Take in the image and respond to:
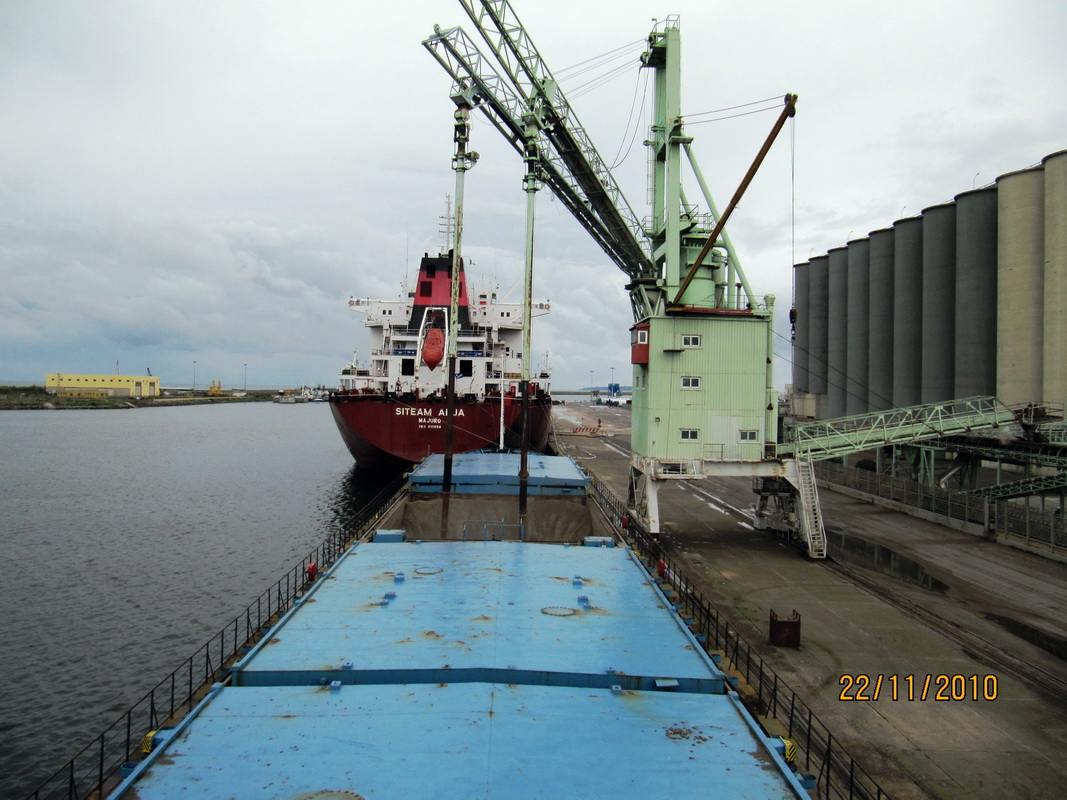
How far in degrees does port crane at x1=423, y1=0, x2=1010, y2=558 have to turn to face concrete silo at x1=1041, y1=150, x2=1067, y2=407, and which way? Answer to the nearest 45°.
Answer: approximately 135° to its right

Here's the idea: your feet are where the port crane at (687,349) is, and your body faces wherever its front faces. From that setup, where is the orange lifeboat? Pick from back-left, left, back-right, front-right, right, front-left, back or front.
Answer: front-right

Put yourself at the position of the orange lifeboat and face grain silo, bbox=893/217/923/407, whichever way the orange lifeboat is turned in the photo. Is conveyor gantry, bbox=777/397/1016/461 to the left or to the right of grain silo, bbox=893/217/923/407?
right

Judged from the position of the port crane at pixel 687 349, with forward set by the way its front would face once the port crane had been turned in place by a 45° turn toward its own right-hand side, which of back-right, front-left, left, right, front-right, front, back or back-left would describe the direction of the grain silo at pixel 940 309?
right

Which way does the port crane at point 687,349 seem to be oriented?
to the viewer's left

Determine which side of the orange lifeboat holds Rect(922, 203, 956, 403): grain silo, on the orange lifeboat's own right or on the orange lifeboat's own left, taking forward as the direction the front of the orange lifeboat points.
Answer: on the orange lifeboat's own left

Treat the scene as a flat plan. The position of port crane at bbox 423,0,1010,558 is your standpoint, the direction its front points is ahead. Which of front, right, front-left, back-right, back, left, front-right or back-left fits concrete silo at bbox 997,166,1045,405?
back-right

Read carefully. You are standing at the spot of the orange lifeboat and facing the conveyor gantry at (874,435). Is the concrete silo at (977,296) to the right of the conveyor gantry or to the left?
left

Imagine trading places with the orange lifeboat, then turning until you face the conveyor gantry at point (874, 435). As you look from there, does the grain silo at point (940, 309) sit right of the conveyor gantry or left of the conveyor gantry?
left

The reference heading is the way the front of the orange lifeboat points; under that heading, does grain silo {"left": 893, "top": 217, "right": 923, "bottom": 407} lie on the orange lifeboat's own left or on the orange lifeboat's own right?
on the orange lifeboat's own left

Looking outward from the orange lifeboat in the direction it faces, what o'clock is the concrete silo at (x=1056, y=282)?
The concrete silo is roughly at 10 o'clock from the orange lifeboat.

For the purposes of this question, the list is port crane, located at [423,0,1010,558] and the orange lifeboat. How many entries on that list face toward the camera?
1

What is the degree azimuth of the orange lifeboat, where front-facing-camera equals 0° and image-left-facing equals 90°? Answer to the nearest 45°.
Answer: approximately 0°

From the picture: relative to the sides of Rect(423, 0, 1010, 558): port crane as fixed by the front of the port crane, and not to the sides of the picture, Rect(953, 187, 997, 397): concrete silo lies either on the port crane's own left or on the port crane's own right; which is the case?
on the port crane's own right

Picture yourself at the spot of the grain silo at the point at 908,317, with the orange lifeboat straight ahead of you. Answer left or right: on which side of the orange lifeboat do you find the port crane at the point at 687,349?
left

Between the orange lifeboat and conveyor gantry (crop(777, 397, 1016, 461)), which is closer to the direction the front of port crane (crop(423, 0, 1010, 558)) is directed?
the orange lifeboat

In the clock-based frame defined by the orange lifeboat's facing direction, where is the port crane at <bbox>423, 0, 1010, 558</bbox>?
The port crane is roughly at 11 o'clock from the orange lifeboat.
